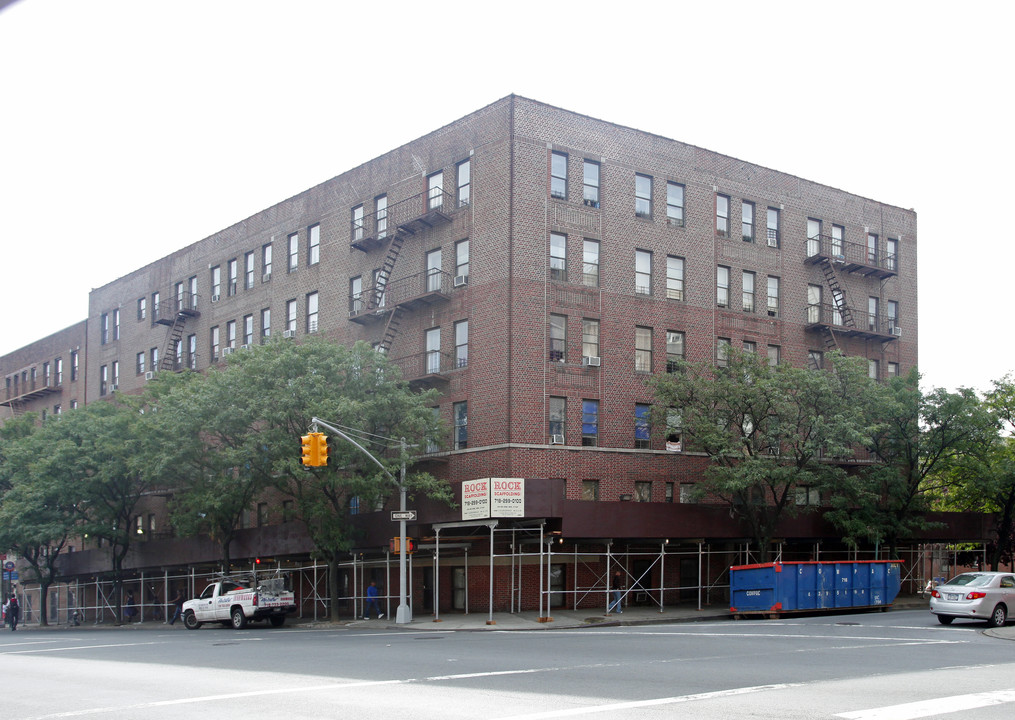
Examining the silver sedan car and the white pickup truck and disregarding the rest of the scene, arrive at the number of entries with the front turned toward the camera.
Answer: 0

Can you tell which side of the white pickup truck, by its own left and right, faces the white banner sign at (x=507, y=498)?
back

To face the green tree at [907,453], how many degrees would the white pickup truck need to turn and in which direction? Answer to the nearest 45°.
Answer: approximately 135° to its right

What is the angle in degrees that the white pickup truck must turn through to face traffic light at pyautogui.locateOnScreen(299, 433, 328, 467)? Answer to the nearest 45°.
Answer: approximately 135° to its left

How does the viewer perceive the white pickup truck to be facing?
facing away from the viewer and to the left of the viewer
